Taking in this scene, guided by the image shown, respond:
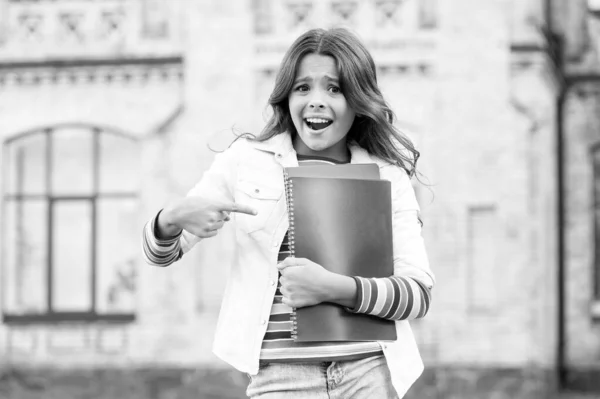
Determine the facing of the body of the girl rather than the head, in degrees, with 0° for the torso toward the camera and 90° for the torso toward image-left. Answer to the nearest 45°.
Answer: approximately 0°

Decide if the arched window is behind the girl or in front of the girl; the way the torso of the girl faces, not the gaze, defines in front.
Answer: behind
